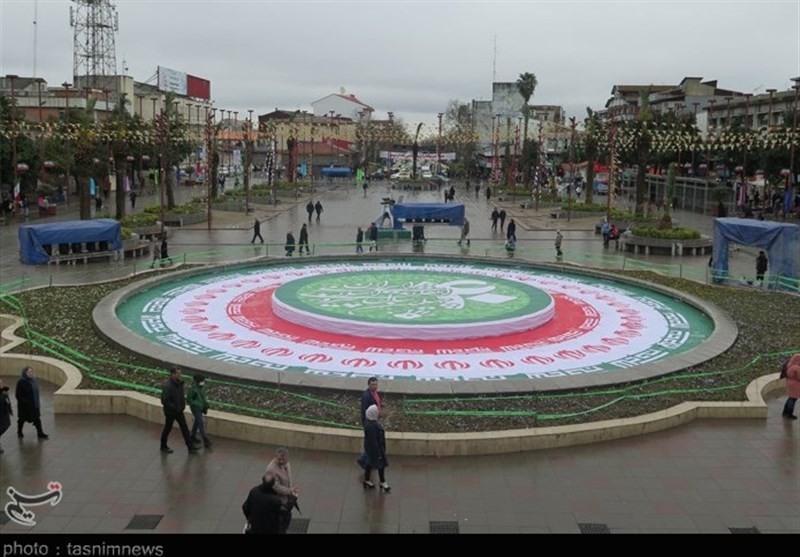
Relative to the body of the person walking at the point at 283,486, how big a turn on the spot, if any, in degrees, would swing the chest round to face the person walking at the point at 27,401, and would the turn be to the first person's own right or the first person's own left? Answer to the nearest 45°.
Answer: approximately 180°

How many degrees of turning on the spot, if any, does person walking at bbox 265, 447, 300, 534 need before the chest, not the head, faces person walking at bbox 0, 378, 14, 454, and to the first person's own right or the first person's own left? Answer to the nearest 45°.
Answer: approximately 180°

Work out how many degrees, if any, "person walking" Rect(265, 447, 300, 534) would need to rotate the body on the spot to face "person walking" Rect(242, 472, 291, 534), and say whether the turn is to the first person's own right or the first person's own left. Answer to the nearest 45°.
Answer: approximately 45° to the first person's own right
